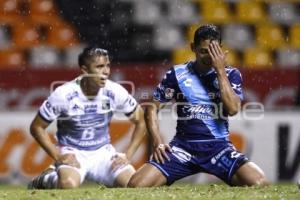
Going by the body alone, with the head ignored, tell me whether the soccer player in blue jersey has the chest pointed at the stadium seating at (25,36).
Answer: no

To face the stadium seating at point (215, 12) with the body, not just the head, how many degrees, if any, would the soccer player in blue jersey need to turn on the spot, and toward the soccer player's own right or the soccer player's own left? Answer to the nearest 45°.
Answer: approximately 180°

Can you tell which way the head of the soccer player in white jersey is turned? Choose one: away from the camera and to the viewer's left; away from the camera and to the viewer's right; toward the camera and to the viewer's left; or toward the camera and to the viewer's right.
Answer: toward the camera and to the viewer's right

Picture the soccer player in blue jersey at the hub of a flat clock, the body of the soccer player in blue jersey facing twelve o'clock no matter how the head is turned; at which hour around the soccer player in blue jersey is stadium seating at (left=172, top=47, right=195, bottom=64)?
The stadium seating is roughly at 6 o'clock from the soccer player in blue jersey.

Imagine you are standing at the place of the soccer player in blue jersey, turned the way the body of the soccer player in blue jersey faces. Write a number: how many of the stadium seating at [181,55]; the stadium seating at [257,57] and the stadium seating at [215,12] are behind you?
3

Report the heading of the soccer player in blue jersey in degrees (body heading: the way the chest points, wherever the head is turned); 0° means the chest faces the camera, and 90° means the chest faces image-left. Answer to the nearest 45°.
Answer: approximately 0°

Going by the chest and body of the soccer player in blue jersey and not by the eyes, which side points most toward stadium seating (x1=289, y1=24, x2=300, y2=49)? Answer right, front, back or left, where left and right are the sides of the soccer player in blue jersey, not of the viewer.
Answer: back

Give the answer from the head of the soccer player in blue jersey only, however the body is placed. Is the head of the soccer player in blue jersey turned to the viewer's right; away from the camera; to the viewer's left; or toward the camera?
toward the camera

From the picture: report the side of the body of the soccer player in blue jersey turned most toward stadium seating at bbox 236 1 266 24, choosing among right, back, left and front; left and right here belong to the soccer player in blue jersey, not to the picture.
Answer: back

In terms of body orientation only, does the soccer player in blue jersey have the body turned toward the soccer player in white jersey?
no

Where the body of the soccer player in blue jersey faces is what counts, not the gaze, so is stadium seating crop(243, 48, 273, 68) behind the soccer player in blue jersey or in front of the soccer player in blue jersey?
behind

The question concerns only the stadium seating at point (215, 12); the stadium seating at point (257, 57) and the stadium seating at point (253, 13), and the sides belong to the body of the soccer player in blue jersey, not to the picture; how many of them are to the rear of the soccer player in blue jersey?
3

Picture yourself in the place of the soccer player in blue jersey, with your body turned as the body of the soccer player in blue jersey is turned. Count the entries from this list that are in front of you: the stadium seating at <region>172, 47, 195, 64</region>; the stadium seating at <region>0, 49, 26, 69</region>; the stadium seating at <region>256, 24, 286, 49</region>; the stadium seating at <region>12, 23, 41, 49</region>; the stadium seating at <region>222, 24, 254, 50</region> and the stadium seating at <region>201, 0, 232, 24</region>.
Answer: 0

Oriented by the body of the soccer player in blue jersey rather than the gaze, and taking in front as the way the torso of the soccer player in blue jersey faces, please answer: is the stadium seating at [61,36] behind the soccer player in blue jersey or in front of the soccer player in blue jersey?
behind

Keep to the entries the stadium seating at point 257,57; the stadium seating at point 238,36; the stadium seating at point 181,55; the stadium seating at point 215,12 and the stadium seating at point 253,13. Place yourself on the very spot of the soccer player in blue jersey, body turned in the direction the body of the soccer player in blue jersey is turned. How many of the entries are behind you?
5
